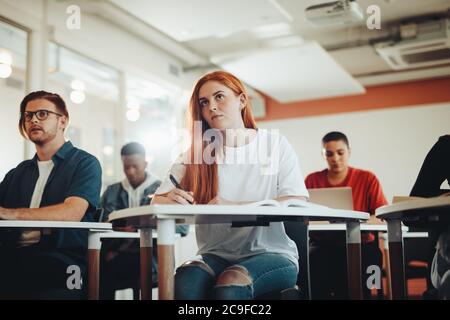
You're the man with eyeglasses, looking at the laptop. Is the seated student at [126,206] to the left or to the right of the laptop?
left

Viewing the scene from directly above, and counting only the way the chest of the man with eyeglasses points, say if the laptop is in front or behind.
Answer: behind

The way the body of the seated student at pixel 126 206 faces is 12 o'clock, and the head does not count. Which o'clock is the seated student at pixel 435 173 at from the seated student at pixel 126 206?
the seated student at pixel 435 173 is roughly at 11 o'clock from the seated student at pixel 126 206.

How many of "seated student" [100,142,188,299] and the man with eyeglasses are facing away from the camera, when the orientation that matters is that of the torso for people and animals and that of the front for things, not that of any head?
0

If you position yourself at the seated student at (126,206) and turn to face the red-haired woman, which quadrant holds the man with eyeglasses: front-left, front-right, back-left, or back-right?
front-right

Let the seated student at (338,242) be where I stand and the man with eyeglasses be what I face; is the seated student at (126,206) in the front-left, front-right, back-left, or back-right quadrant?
front-right

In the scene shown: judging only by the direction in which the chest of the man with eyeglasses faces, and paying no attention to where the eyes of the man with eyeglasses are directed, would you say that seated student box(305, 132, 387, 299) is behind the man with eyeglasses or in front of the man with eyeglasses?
behind

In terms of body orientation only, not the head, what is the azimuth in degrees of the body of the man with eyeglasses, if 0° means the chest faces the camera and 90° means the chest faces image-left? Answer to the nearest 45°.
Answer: approximately 45°

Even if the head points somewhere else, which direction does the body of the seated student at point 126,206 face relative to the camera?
toward the camera

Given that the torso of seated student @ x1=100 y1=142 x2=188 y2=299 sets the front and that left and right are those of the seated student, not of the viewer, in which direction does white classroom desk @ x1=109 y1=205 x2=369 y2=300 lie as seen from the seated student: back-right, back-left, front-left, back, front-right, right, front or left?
front

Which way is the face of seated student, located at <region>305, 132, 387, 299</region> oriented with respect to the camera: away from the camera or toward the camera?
toward the camera

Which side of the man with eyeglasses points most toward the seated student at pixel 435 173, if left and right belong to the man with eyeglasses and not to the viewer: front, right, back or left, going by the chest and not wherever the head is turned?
left

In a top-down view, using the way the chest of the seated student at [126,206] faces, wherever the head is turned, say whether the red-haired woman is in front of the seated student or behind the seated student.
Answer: in front

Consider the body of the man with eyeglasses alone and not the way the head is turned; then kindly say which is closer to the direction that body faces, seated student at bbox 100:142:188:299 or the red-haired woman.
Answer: the red-haired woman
